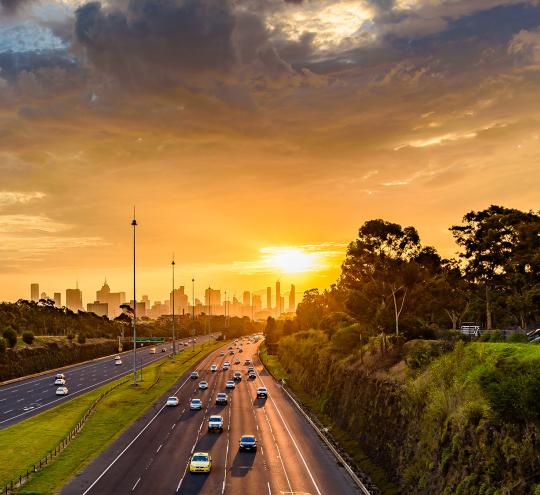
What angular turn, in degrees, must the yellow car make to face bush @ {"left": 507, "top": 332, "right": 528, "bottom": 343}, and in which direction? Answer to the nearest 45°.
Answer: approximately 90° to its left

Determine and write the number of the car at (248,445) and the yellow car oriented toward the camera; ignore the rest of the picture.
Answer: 2

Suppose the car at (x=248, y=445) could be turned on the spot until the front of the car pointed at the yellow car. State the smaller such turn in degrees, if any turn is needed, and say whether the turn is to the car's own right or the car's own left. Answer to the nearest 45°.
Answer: approximately 45° to the car's own right

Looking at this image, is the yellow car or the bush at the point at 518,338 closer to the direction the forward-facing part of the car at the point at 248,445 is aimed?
the yellow car

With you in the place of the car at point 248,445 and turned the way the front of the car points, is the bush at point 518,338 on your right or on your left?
on your left

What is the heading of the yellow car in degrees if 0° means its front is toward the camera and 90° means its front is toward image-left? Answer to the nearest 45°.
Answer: approximately 0°
